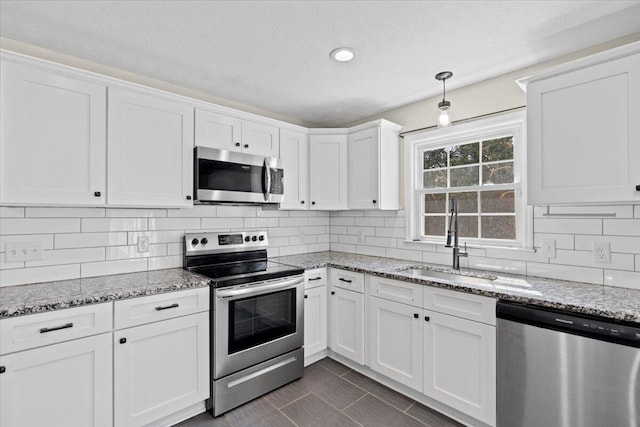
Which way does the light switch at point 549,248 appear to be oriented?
toward the camera

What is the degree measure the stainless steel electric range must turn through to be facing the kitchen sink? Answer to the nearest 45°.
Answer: approximately 45° to its left

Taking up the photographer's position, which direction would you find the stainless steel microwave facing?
facing the viewer and to the right of the viewer

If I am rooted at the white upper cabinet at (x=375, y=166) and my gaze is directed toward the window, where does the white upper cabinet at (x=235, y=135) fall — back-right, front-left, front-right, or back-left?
back-right

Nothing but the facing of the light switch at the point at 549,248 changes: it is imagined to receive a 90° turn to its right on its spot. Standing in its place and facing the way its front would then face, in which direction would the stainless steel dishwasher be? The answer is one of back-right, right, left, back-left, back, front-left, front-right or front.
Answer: left

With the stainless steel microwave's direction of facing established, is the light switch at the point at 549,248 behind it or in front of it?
in front

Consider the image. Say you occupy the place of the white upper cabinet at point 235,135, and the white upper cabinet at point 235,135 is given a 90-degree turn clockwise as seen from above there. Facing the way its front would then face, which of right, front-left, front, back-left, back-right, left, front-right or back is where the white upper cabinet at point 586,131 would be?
left

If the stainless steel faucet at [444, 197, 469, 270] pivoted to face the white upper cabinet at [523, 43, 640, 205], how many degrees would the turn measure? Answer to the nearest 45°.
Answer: approximately 90° to its left

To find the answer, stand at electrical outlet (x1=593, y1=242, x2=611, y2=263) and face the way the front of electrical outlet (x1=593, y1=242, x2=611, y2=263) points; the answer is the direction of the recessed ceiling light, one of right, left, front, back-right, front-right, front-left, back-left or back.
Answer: front-right

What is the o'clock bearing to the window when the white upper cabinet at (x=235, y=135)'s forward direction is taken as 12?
The window is roughly at 11 o'clock from the white upper cabinet.

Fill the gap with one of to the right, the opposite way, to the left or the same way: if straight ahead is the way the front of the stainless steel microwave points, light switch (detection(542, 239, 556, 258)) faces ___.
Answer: to the right

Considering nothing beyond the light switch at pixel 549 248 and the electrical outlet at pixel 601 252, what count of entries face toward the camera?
2
